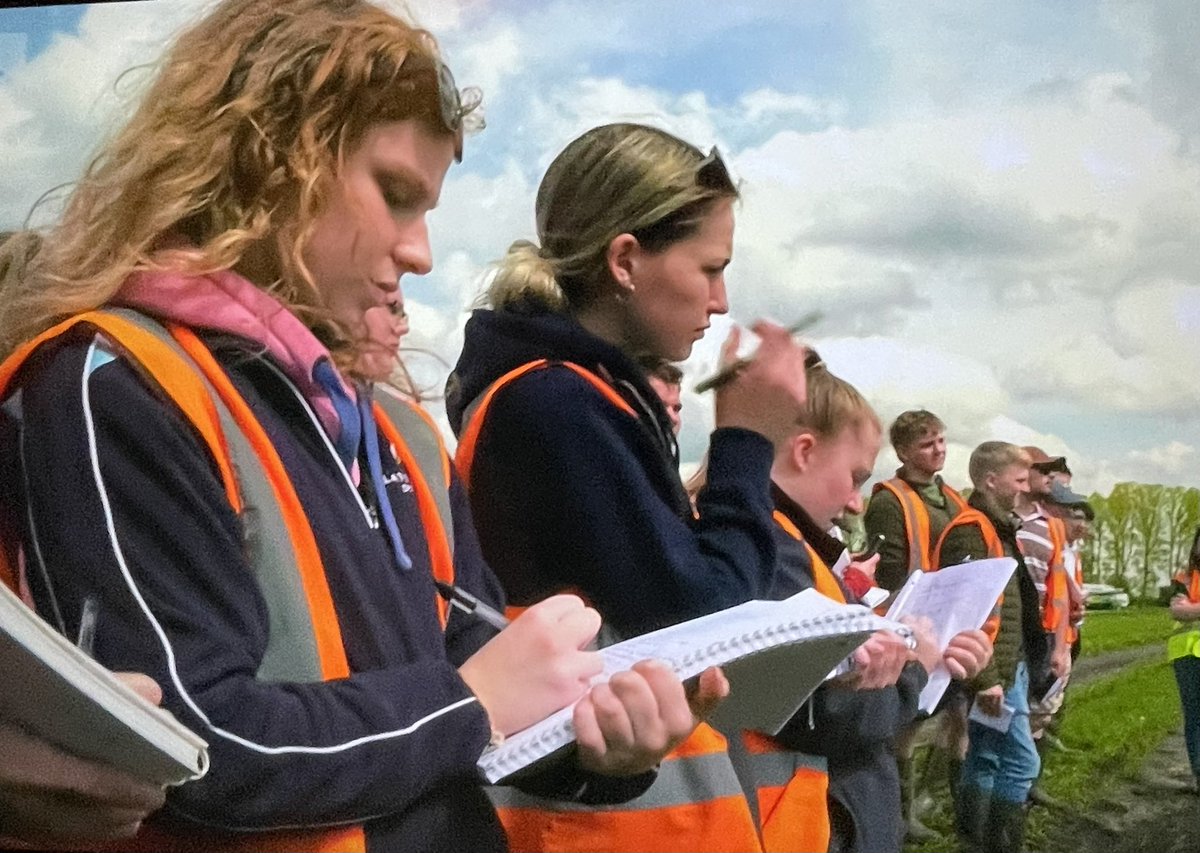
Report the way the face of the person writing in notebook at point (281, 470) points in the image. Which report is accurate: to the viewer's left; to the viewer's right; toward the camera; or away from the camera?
to the viewer's right

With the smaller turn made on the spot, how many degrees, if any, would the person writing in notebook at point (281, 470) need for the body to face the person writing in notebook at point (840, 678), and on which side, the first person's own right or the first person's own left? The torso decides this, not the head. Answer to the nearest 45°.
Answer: approximately 90° to the first person's own left

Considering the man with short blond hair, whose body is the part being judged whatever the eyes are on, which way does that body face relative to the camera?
to the viewer's right

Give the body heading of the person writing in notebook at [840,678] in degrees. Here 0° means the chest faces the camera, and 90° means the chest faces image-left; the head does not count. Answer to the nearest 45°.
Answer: approximately 270°

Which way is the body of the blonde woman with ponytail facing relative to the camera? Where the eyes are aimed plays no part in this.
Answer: to the viewer's right

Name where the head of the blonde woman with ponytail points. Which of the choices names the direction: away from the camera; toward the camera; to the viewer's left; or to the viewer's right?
to the viewer's right

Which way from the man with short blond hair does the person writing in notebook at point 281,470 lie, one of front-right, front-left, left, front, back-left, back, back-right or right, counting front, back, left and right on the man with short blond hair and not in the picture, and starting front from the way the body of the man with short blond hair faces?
back-right

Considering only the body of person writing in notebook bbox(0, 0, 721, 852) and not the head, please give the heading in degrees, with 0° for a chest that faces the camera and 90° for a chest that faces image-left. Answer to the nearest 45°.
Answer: approximately 315°
